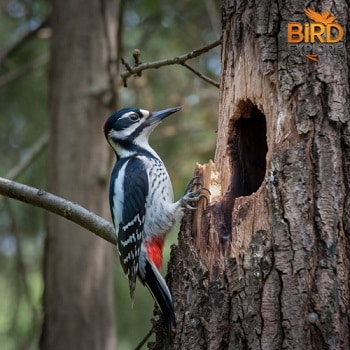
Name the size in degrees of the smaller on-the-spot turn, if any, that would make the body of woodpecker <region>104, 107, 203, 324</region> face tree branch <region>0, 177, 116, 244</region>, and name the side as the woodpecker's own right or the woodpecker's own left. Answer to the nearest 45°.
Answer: approximately 135° to the woodpecker's own right

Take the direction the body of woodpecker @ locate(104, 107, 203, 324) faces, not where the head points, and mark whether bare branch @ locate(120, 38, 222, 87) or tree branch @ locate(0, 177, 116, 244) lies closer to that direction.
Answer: the bare branch

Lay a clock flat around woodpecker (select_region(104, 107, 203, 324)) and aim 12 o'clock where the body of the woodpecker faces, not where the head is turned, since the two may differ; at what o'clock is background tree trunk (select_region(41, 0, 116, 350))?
The background tree trunk is roughly at 8 o'clock from the woodpecker.

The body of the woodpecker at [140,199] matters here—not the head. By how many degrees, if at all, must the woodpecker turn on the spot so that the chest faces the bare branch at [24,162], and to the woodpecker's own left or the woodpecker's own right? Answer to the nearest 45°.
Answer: approximately 135° to the woodpecker's own left

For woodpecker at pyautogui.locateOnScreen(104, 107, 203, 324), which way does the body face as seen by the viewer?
to the viewer's right
